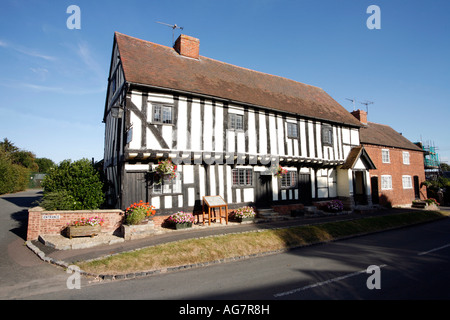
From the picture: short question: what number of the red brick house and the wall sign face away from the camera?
0

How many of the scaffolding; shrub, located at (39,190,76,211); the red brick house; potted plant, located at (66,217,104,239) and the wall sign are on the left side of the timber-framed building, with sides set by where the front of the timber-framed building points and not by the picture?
2

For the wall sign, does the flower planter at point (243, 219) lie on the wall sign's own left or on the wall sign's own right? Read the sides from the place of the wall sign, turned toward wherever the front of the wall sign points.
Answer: on the wall sign's own left

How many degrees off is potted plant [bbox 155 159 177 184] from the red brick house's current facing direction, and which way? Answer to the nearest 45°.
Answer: approximately 45° to its right

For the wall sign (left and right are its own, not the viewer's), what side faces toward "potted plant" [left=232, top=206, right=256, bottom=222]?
left

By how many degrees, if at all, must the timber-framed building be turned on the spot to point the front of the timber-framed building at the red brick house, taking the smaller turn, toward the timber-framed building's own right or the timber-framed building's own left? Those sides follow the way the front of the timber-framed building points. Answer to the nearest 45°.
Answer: approximately 90° to the timber-framed building's own left

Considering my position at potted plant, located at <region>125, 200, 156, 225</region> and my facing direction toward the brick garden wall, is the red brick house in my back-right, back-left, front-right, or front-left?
back-right

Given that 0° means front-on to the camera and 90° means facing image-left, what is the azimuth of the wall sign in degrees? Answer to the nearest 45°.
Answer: approximately 0°

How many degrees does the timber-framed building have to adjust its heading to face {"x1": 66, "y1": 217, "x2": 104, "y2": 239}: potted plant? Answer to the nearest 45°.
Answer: approximately 90° to its right

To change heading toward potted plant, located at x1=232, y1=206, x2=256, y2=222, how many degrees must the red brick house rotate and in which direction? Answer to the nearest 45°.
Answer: approximately 45° to its right

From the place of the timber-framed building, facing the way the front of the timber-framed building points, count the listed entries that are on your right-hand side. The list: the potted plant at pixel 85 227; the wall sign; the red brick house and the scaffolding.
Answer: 2

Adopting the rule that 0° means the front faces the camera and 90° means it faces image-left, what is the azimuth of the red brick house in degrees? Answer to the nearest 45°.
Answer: approximately 315°
